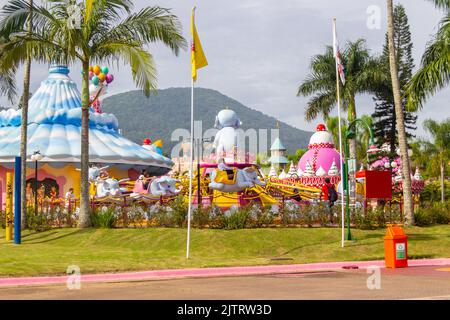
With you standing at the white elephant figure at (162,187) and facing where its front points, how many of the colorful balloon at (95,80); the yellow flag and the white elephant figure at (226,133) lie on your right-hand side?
1
